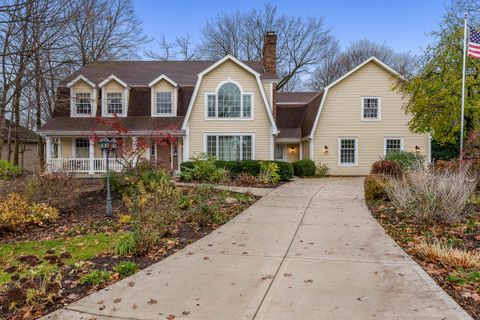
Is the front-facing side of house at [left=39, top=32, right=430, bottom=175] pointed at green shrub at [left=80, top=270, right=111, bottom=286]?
yes

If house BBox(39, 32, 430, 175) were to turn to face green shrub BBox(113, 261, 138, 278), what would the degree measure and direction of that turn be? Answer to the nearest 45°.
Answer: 0° — it already faces it

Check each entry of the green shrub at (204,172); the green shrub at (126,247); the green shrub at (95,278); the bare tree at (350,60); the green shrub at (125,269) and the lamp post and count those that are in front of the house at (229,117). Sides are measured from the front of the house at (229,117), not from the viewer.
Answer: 5

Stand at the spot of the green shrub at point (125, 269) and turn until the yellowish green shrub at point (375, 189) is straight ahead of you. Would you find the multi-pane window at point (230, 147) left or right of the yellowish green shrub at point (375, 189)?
left

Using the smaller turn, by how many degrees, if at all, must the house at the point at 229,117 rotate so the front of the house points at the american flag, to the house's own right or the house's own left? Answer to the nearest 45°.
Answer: approximately 45° to the house's own left

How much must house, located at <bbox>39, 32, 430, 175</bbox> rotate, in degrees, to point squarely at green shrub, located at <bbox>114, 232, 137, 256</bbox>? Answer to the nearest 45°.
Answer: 0° — it already faces it

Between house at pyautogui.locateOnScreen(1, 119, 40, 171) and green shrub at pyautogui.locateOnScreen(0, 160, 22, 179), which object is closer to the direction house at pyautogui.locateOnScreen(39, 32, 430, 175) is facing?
the green shrub

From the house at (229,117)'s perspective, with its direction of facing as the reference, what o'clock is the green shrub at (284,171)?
The green shrub is roughly at 11 o'clock from the house.

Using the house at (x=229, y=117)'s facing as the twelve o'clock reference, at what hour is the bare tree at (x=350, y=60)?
The bare tree is roughly at 7 o'clock from the house.

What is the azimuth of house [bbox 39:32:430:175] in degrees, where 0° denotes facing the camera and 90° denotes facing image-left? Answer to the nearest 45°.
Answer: approximately 0°

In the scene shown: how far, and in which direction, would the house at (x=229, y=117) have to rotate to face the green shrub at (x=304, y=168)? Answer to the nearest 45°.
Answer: approximately 90° to its left
